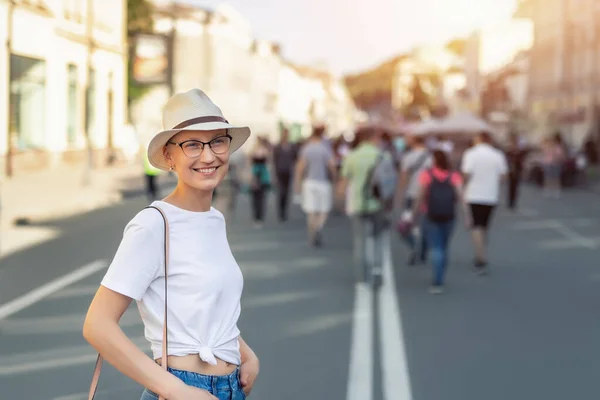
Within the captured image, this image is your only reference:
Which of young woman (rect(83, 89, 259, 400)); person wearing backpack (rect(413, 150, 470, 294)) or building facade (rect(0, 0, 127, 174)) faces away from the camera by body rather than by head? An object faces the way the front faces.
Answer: the person wearing backpack

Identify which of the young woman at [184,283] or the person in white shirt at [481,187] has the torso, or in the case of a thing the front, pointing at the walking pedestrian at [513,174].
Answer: the person in white shirt

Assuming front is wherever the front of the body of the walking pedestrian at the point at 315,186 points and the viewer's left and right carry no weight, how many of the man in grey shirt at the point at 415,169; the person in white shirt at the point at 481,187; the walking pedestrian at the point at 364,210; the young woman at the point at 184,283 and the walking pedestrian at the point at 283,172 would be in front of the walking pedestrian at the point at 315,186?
1

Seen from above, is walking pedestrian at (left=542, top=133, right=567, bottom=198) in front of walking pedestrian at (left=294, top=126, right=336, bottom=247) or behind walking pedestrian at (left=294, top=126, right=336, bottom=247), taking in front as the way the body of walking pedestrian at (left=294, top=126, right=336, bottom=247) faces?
in front

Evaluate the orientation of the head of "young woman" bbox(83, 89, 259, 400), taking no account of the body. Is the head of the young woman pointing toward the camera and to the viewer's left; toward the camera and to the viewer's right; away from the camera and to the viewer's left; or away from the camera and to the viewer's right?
toward the camera and to the viewer's right

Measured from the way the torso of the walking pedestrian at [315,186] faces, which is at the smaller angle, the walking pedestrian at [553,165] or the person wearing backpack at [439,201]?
the walking pedestrian

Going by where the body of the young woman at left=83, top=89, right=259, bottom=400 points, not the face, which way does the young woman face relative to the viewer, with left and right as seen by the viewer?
facing the viewer and to the right of the viewer

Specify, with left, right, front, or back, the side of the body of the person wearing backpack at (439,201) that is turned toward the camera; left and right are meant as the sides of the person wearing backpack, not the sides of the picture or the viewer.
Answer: back

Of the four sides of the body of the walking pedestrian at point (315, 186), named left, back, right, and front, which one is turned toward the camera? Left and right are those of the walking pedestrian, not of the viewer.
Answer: back

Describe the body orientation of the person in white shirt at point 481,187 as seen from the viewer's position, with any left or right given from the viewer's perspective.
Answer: facing away from the viewer

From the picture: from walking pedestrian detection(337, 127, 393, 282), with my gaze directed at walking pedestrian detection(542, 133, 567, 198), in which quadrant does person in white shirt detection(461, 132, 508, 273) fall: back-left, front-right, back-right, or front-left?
front-right

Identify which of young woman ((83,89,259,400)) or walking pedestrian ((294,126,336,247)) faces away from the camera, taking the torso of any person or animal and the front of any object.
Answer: the walking pedestrian

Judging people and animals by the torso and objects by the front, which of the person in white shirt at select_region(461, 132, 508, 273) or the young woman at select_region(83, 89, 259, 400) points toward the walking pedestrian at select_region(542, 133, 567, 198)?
the person in white shirt

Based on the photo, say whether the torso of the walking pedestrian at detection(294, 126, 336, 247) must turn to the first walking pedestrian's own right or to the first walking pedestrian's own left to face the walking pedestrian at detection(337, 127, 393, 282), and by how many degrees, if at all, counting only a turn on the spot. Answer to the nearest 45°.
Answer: approximately 180°
